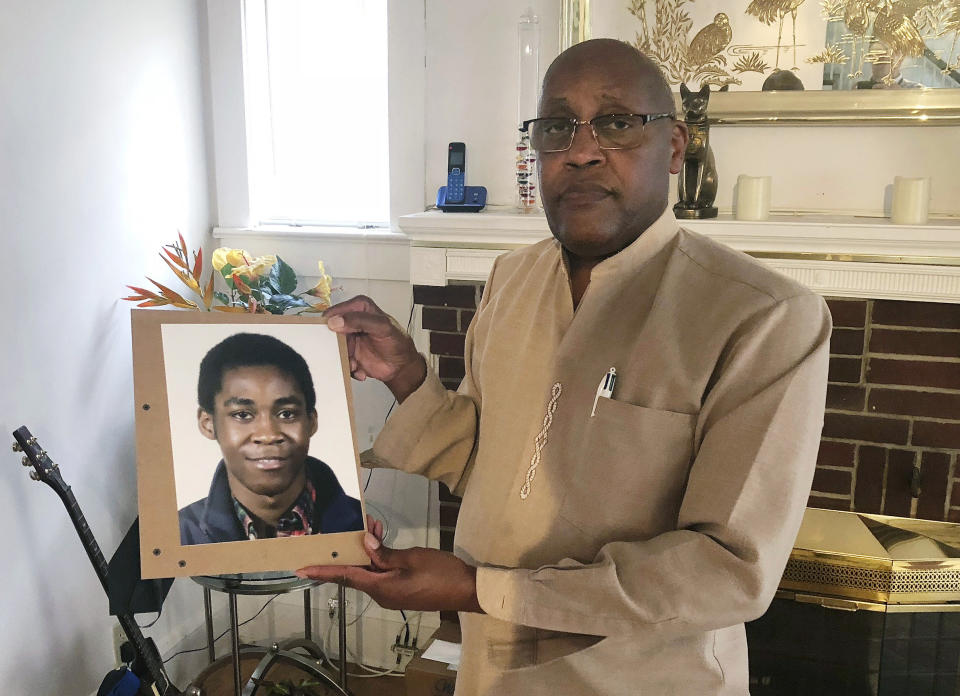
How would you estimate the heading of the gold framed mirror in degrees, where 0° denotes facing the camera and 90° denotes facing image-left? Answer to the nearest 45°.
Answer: approximately 0°

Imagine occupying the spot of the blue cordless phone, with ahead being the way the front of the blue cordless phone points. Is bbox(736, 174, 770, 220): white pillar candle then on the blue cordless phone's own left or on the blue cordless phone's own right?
on the blue cordless phone's own left

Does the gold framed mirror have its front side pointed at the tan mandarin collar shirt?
yes

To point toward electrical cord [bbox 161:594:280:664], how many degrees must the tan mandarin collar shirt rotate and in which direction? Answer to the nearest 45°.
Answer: approximately 90° to its right

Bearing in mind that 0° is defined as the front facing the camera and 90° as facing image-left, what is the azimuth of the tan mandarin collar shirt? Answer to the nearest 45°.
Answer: approximately 45°

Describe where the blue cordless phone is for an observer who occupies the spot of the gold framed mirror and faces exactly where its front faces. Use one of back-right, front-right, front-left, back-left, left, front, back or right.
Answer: right

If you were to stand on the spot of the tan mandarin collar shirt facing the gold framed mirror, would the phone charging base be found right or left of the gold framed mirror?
left

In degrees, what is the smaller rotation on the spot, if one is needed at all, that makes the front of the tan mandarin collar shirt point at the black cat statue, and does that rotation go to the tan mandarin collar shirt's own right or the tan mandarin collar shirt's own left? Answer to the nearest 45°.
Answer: approximately 135° to the tan mandarin collar shirt's own right

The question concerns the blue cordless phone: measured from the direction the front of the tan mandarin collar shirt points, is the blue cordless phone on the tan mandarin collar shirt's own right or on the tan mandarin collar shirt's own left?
on the tan mandarin collar shirt's own right

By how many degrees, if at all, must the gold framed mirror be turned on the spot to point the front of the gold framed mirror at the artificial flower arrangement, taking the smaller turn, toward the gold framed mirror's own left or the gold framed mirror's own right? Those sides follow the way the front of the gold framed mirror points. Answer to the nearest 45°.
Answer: approximately 90° to the gold framed mirror's own right

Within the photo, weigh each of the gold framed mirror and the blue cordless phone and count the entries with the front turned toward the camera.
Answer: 2
